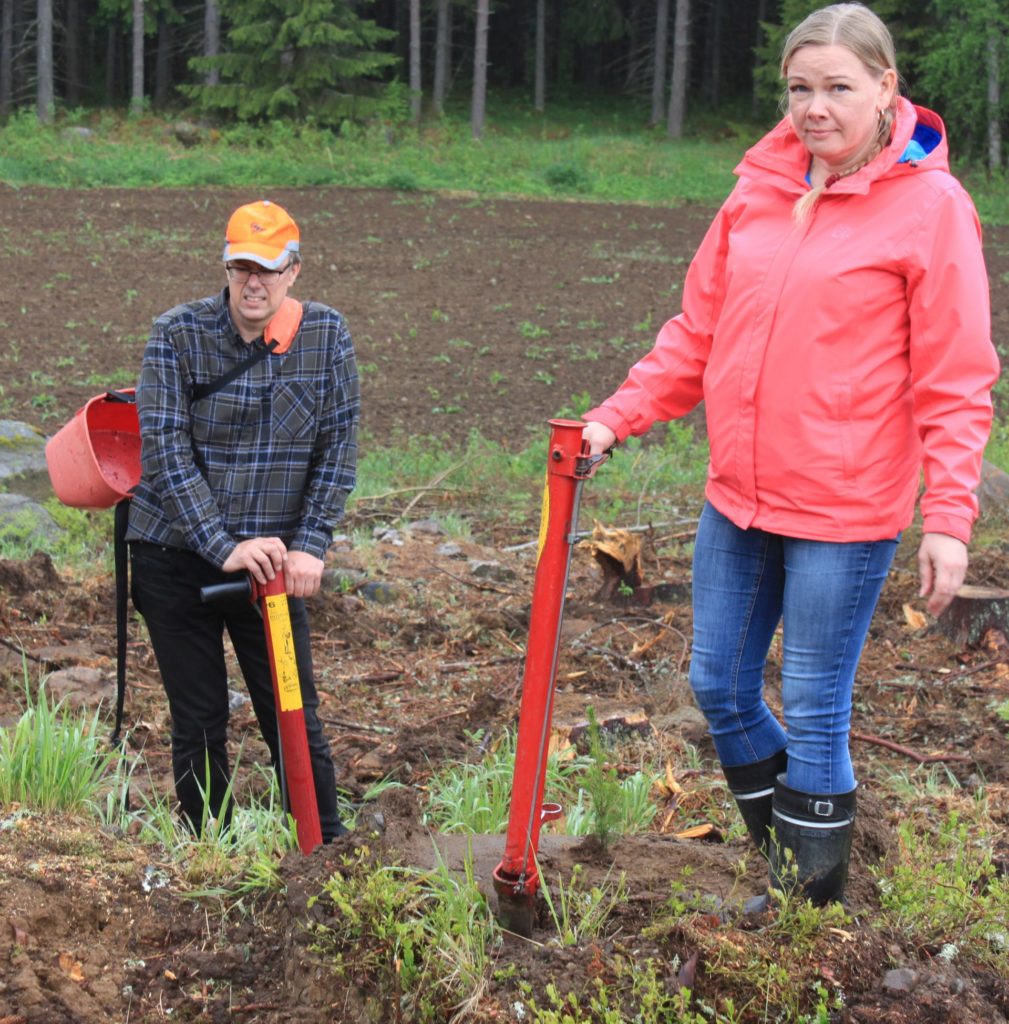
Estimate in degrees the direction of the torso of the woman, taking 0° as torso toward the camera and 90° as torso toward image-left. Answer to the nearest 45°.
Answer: approximately 45°

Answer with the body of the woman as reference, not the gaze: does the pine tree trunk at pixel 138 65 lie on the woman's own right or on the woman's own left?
on the woman's own right

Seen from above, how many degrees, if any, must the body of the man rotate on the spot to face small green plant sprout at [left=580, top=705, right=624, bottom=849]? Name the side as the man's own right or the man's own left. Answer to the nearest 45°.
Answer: approximately 45° to the man's own left

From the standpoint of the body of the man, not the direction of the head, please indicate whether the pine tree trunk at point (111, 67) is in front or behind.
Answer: behind

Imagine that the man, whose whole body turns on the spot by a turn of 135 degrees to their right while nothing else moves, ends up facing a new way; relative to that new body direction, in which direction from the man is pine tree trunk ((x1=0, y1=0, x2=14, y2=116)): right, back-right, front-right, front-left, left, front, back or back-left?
front-right

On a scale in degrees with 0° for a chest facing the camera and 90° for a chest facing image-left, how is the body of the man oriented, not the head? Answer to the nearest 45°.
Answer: approximately 0°

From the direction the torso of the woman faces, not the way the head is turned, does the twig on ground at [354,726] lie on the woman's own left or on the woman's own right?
on the woman's own right

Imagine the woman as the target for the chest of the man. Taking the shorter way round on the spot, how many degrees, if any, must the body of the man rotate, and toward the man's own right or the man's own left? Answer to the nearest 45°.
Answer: approximately 45° to the man's own left

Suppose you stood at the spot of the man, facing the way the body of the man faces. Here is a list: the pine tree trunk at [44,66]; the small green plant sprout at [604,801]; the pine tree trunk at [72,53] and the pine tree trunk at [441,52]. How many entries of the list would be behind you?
3
